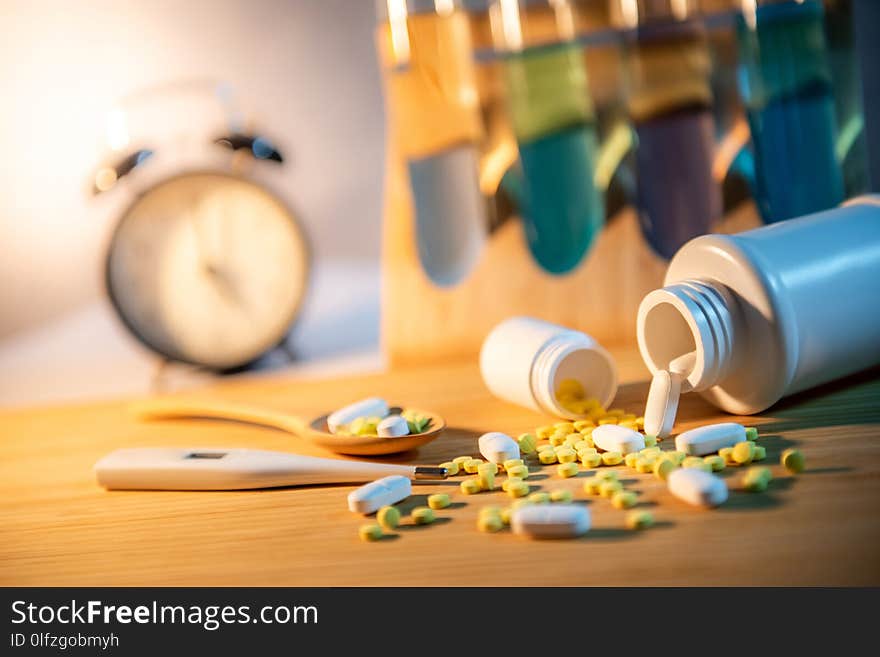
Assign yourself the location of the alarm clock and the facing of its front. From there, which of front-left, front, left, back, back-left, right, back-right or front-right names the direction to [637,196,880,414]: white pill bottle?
front-left

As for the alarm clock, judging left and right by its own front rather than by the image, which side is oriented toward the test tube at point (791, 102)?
left

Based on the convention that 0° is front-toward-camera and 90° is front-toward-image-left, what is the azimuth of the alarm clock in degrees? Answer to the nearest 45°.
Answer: approximately 0°
